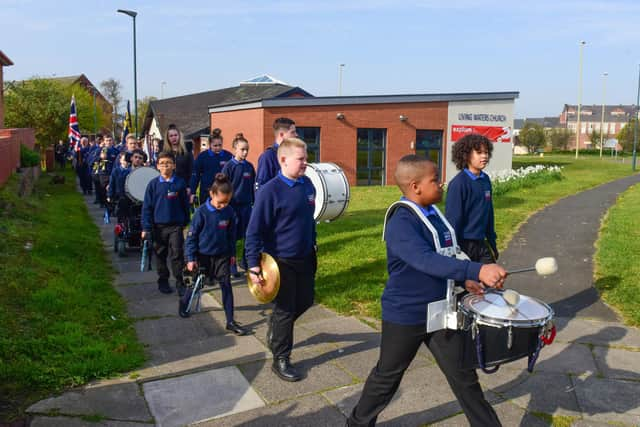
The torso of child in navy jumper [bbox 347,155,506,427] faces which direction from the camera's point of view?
to the viewer's right

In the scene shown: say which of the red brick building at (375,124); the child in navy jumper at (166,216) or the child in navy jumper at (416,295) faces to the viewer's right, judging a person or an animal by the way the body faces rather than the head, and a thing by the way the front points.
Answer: the child in navy jumper at (416,295)

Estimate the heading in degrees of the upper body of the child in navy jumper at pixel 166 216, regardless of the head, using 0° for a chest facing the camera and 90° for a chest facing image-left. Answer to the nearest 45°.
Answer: approximately 0°

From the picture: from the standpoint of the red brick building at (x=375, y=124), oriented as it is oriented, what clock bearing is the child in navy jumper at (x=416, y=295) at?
The child in navy jumper is roughly at 12 o'clock from the red brick building.
